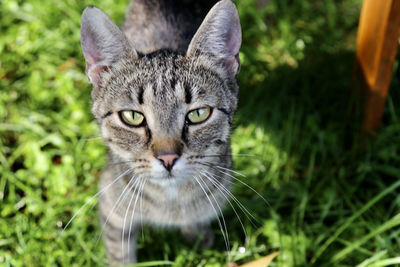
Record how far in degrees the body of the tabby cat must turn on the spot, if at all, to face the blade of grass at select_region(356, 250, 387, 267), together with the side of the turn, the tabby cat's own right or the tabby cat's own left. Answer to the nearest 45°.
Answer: approximately 90° to the tabby cat's own left

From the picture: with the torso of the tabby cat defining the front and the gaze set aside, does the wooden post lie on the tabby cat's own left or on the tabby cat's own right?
on the tabby cat's own left

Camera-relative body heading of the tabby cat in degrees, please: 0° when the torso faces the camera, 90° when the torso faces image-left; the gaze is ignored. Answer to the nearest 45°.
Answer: approximately 0°

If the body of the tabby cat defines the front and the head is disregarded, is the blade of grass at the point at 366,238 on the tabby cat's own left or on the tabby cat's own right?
on the tabby cat's own left
